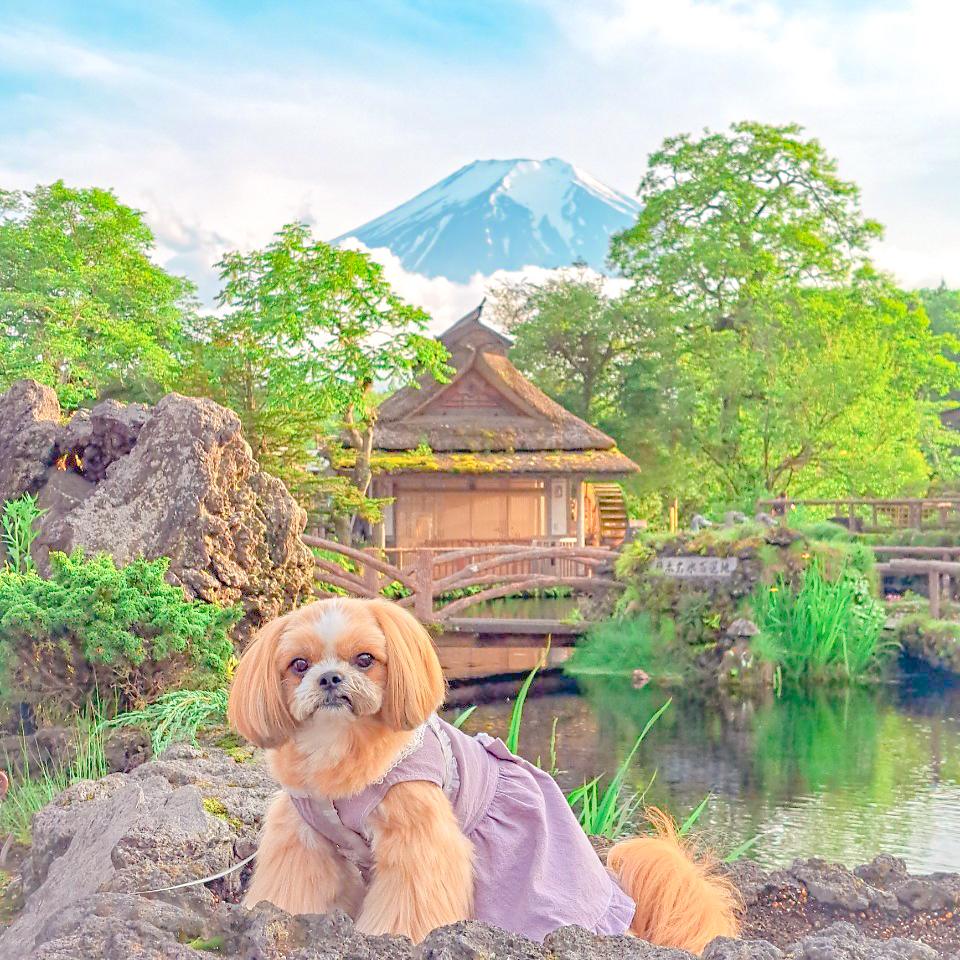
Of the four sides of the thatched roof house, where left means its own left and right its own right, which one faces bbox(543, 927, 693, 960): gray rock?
front

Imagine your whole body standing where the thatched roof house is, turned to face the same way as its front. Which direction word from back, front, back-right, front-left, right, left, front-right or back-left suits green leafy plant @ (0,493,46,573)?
front

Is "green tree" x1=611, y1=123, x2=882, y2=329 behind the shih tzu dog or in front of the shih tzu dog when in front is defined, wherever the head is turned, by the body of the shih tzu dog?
behind

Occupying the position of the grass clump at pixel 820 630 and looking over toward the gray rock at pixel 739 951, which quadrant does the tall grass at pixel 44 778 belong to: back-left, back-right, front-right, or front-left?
front-right

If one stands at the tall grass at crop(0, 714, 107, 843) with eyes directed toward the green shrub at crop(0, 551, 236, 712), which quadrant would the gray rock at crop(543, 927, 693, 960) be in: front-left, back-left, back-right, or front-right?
back-right

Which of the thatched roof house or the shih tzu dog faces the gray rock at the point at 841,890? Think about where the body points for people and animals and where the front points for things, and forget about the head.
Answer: the thatched roof house

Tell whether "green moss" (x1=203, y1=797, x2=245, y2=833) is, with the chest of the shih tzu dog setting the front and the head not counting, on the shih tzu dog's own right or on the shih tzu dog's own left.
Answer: on the shih tzu dog's own right

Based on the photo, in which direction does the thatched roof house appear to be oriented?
toward the camera

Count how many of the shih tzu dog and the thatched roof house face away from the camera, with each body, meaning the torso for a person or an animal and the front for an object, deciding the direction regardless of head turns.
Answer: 0

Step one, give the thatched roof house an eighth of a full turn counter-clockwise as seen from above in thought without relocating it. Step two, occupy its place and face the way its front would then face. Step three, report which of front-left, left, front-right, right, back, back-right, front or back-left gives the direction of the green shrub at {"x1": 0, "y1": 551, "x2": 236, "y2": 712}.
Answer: front-right

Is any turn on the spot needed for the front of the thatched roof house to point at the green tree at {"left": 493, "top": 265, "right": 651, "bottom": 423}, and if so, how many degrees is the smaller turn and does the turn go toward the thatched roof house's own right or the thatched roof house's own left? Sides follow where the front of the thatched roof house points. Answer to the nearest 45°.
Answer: approximately 135° to the thatched roof house's own left

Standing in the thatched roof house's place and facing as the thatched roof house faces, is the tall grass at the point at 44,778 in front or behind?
in front

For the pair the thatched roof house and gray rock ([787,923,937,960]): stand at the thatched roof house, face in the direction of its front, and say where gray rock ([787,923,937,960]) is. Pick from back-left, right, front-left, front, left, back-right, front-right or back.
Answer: front

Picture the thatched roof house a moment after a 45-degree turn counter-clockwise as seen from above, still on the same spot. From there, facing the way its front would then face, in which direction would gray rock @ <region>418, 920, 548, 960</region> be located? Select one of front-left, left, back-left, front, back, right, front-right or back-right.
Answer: front-right

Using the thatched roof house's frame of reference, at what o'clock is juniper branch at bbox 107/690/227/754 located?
The juniper branch is roughly at 12 o'clock from the thatched roof house.

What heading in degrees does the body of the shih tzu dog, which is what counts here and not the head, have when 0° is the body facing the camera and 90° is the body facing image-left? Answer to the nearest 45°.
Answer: approximately 45°
